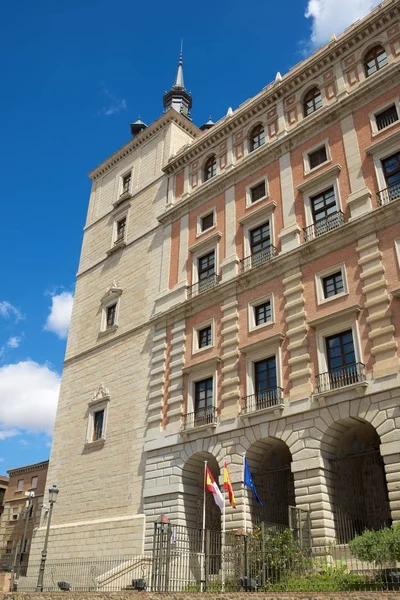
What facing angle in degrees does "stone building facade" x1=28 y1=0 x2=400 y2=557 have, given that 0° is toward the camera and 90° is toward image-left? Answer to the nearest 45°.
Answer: approximately 45°
